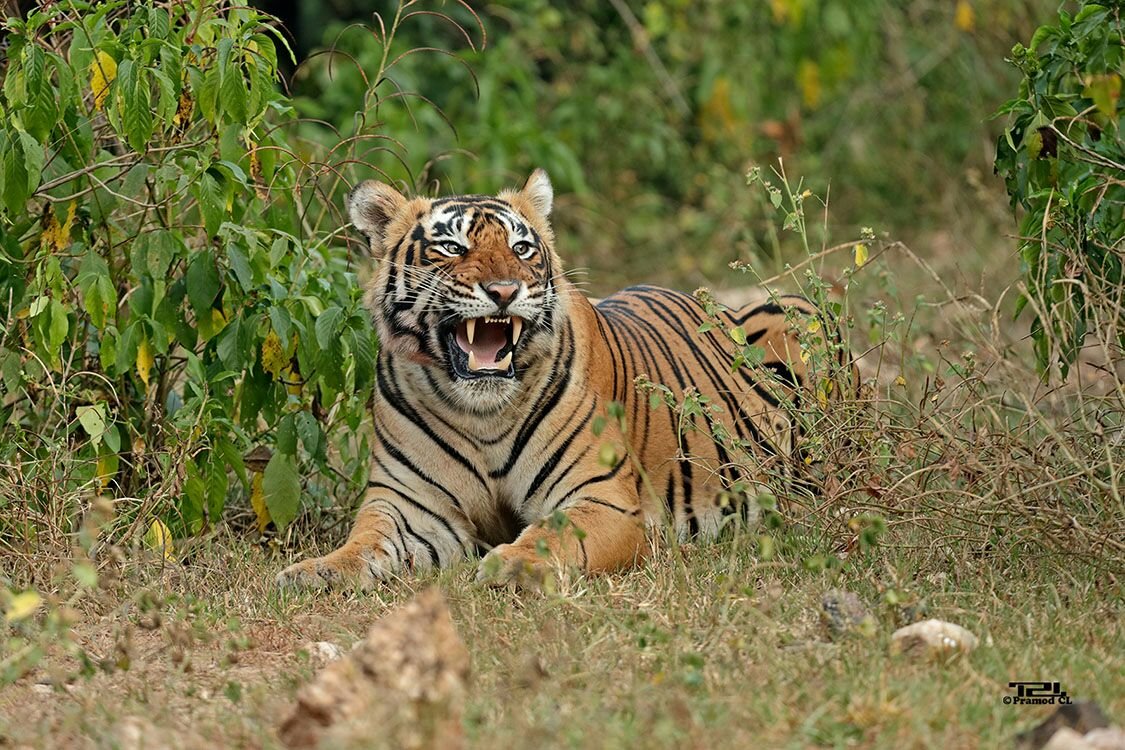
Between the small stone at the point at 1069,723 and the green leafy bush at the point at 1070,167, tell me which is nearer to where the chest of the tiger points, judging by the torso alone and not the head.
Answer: the small stone

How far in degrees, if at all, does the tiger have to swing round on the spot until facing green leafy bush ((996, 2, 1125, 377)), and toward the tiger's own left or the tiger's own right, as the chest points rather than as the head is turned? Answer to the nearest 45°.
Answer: approximately 135° to the tiger's own left

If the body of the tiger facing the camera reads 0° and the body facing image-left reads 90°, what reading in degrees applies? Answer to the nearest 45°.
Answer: approximately 45°

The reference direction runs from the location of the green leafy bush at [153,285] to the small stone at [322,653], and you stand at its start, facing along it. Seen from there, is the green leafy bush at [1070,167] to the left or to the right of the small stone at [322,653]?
left

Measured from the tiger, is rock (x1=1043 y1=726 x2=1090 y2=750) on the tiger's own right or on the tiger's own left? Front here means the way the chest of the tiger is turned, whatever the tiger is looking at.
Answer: on the tiger's own left

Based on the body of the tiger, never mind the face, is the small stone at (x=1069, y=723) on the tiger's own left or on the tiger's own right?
on the tiger's own left

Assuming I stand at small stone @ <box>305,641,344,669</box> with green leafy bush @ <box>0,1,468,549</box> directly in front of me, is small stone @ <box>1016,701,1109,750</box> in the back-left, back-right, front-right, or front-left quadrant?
back-right

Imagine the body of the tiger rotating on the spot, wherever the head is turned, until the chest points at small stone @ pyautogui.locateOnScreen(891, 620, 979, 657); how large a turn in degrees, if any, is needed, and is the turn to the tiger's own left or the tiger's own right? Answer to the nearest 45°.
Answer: approximately 90° to the tiger's own left

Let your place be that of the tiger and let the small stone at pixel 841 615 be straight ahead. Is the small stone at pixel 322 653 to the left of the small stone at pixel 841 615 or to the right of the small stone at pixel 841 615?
right

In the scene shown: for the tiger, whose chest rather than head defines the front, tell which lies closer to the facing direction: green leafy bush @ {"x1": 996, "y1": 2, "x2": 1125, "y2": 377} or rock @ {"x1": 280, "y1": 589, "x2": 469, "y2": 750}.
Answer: the rock

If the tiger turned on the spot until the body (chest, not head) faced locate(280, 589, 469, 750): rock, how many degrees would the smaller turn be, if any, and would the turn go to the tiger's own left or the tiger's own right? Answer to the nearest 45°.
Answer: approximately 45° to the tiger's own left

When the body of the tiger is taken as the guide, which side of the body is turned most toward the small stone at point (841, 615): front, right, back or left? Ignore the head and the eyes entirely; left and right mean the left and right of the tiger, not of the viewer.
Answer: left

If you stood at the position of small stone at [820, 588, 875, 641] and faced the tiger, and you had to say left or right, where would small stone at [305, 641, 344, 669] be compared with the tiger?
left
